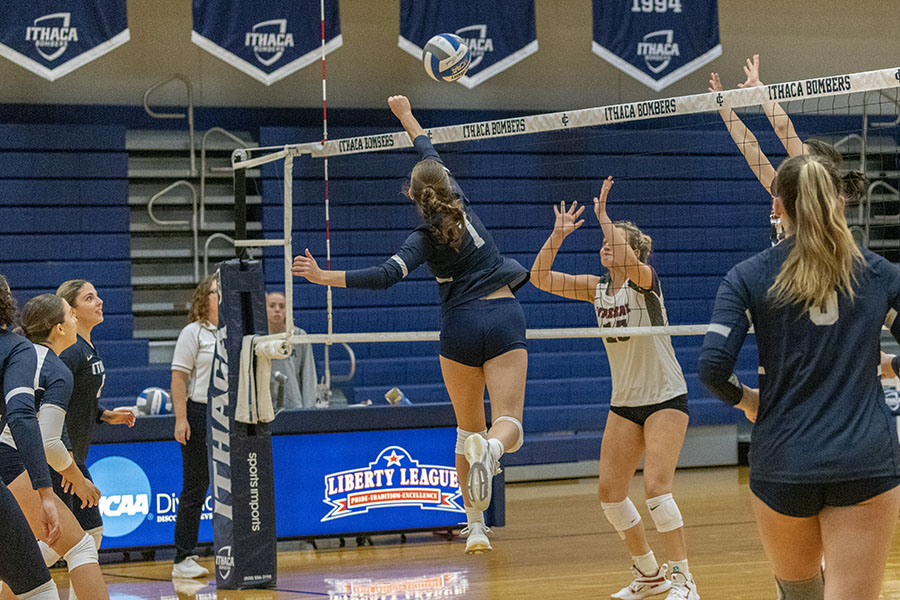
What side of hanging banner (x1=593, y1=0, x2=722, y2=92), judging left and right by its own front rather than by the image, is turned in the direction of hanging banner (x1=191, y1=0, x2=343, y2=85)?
right

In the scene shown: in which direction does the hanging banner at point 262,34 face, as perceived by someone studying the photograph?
facing the viewer

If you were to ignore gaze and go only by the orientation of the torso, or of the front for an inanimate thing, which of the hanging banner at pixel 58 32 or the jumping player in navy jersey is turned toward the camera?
the hanging banner

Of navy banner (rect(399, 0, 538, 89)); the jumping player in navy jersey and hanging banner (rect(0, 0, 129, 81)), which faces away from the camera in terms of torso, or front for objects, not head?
the jumping player in navy jersey

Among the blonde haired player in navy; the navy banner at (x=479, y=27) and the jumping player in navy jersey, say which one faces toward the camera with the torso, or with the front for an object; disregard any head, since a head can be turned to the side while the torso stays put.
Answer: the navy banner

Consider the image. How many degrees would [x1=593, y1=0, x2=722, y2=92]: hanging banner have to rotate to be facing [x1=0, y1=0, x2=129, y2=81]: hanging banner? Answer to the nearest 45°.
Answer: approximately 45° to its right

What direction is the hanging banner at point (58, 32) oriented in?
toward the camera

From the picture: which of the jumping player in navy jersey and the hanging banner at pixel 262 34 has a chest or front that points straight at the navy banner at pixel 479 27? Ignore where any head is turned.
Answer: the jumping player in navy jersey

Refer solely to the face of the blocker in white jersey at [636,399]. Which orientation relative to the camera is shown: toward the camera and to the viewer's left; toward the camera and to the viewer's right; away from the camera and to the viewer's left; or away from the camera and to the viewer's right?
toward the camera and to the viewer's left

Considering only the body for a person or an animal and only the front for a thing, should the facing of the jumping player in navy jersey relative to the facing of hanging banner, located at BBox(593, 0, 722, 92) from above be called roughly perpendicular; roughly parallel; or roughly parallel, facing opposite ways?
roughly parallel, facing opposite ways

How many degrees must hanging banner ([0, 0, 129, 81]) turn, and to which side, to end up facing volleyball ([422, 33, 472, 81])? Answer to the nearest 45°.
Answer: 0° — it already faces it

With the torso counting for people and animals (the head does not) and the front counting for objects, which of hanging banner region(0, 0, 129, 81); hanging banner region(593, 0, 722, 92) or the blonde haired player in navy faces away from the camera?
the blonde haired player in navy

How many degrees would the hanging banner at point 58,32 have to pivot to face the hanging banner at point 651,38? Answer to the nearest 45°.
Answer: approximately 90° to its left

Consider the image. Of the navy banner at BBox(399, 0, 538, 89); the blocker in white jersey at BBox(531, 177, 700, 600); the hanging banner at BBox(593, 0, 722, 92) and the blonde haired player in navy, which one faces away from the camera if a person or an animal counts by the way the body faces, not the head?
the blonde haired player in navy

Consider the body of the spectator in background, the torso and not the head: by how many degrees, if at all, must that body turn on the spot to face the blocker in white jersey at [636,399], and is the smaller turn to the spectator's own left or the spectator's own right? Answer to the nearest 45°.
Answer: approximately 45° to the spectator's own left

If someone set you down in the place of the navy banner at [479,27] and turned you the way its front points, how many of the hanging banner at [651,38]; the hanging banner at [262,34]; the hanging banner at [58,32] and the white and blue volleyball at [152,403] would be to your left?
1

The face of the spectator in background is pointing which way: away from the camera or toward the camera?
toward the camera

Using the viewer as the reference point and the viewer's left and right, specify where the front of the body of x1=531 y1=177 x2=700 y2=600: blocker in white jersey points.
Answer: facing the viewer and to the left of the viewer

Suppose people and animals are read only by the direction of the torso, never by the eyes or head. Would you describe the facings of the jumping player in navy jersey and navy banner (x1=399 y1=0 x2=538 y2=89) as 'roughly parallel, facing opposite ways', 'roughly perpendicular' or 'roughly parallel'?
roughly parallel, facing opposite ways

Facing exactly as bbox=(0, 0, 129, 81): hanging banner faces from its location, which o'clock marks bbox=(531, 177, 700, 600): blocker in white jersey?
The blocker in white jersey is roughly at 11 o'clock from the hanging banner.
